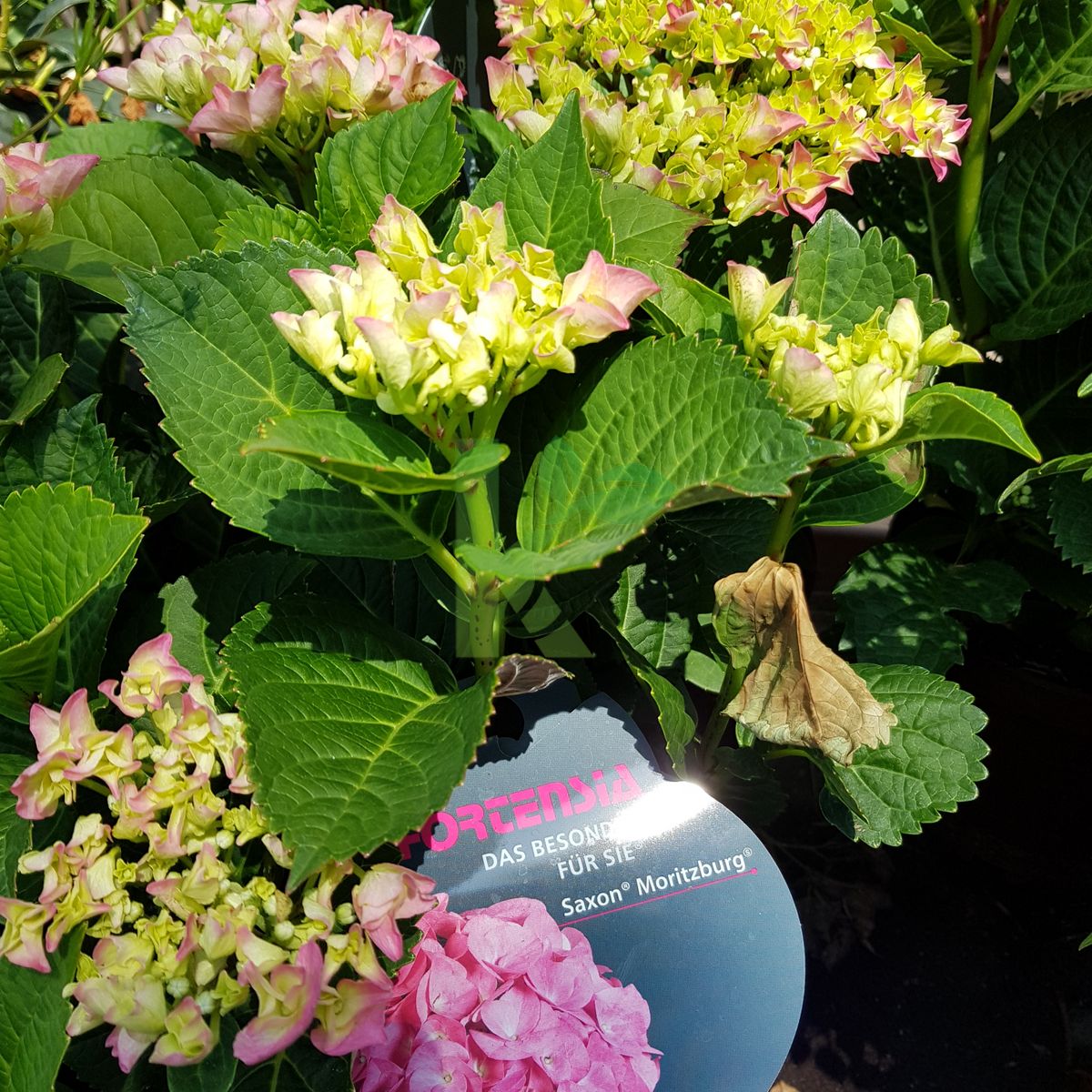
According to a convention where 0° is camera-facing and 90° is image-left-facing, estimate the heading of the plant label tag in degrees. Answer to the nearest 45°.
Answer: approximately 0°
